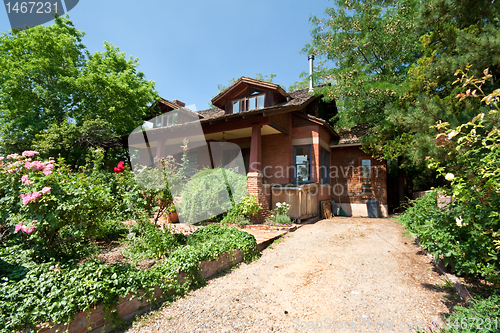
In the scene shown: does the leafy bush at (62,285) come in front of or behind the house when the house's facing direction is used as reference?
in front

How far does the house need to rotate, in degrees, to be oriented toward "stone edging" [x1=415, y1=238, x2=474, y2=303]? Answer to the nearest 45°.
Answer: approximately 45° to its left

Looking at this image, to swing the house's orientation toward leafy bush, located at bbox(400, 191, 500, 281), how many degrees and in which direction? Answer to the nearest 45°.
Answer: approximately 45° to its left

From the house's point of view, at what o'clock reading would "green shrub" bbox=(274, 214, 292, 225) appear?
The green shrub is roughly at 11 o'clock from the house.

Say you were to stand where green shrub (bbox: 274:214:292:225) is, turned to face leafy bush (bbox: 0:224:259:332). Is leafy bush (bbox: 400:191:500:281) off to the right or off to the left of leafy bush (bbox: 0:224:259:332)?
left

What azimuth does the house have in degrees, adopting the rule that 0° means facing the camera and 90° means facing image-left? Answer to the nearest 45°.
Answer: approximately 45°

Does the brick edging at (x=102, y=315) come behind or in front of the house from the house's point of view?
in front

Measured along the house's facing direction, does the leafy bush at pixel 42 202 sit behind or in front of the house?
in front

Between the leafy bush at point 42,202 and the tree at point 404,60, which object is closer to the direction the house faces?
the leafy bush
